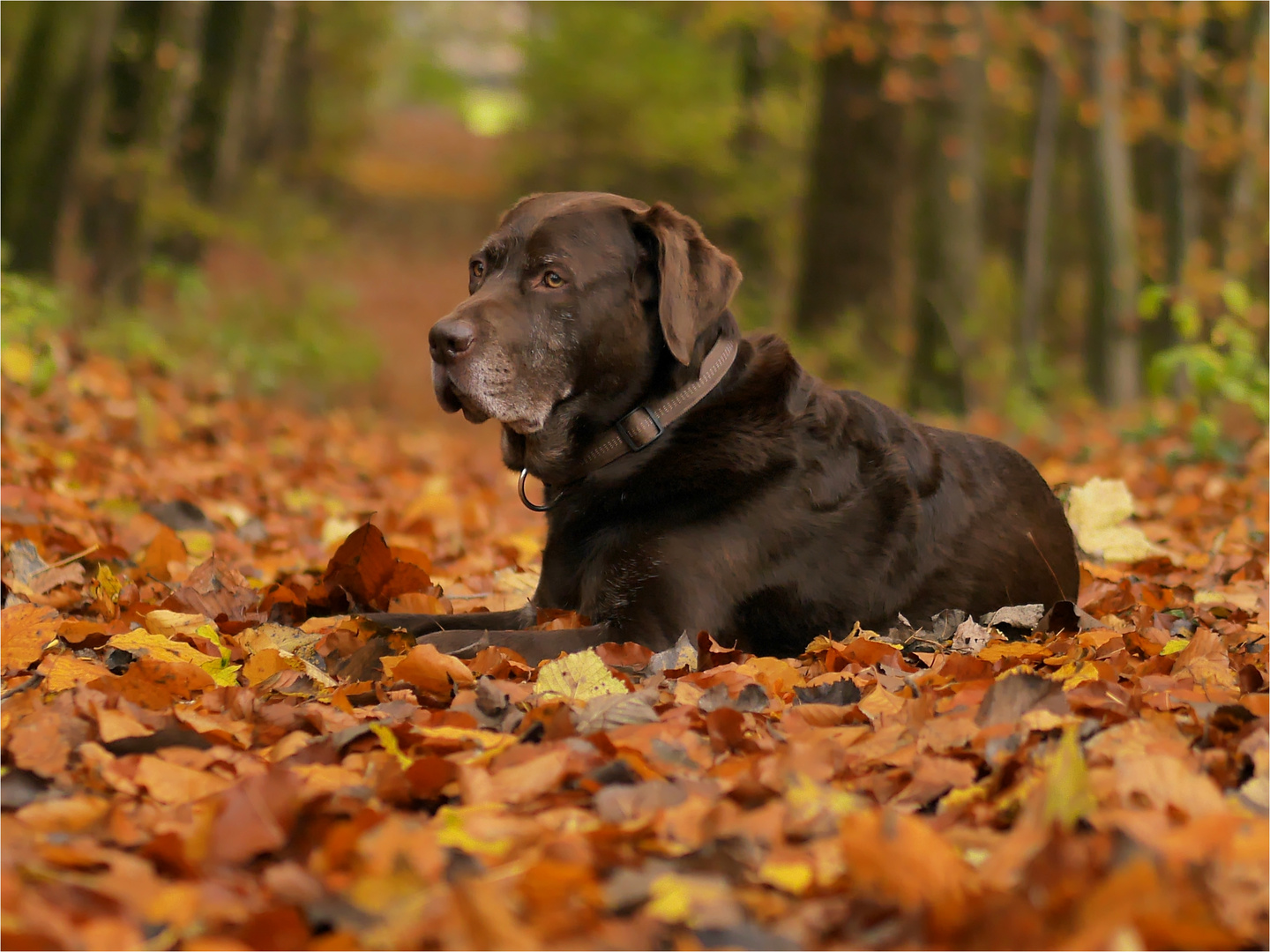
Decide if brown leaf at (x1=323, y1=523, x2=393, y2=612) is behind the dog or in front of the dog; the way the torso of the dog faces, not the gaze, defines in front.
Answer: in front

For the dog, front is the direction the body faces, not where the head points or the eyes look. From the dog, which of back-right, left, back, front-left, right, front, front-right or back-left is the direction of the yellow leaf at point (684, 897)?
left

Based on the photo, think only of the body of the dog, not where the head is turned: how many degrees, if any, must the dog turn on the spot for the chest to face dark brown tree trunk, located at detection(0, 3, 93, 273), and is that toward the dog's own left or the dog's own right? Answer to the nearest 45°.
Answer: approximately 45° to the dog's own right

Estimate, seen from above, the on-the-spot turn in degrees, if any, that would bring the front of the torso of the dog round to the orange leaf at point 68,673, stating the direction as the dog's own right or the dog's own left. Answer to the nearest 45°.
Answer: approximately 45° to the dog's own left

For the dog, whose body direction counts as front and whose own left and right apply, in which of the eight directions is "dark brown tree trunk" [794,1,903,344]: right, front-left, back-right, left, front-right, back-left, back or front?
right

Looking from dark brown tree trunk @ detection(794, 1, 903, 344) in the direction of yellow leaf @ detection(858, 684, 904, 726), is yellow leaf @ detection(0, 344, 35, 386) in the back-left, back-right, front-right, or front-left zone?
front-right

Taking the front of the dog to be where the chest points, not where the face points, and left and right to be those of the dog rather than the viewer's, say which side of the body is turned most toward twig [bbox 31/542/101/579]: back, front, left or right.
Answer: front

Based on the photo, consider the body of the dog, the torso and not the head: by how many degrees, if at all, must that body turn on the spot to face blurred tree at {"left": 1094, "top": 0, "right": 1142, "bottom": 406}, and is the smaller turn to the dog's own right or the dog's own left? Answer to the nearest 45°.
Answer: approximately 90° to the dog's own right

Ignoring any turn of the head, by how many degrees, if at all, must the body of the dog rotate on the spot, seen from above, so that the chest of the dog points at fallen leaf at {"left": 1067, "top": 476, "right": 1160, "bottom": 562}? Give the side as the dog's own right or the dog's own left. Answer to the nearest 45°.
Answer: approximately 135° to the dog's own right

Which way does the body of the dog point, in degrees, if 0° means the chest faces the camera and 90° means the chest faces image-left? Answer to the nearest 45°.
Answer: approximately 90°

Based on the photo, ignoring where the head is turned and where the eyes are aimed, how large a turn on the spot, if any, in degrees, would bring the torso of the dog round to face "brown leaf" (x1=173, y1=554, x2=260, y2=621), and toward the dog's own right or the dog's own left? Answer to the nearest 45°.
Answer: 0° — it already faces it

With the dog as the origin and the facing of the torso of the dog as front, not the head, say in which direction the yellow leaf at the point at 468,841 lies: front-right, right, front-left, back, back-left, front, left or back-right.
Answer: left

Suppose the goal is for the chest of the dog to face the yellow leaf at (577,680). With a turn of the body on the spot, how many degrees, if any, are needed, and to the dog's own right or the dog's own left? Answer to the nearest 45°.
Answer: approximately 90° to the dog's own left
